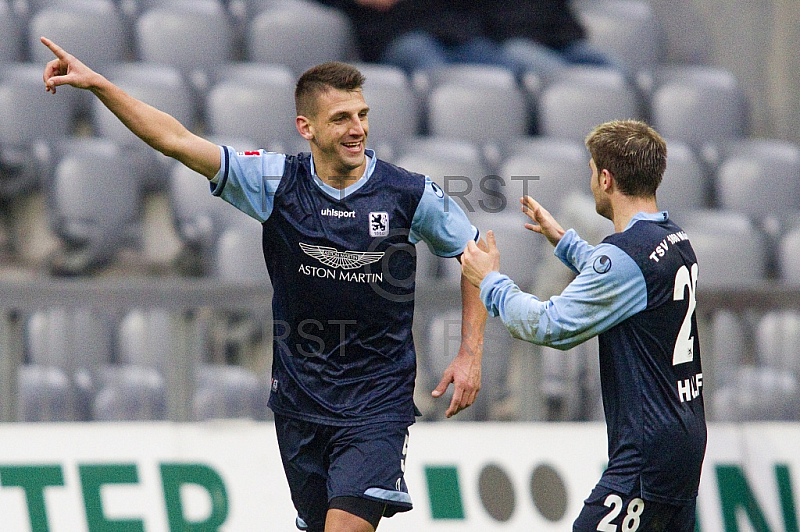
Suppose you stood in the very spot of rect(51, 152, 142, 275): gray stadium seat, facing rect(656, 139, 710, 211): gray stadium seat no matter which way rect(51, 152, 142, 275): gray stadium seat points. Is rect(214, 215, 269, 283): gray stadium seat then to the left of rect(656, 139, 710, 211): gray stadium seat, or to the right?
right

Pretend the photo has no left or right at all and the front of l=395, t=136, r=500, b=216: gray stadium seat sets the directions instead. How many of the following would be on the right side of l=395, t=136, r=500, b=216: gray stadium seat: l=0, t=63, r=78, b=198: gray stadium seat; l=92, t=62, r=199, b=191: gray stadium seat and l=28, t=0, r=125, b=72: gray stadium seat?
3

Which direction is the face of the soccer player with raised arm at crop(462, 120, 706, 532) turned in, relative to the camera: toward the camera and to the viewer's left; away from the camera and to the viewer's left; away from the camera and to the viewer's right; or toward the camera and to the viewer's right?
away from the camera and to the viewer's left

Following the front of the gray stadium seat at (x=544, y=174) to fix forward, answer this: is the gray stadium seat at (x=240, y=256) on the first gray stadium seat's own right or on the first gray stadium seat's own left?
on the first gray stadium seat's own right

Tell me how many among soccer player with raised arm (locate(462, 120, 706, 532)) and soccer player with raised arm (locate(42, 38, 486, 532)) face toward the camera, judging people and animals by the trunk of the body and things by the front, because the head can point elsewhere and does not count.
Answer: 1

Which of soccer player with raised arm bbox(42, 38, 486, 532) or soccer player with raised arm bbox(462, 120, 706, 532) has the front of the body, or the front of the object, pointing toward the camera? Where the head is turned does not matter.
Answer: soccer player with raised arm bbox(42, 38, 486, 532)

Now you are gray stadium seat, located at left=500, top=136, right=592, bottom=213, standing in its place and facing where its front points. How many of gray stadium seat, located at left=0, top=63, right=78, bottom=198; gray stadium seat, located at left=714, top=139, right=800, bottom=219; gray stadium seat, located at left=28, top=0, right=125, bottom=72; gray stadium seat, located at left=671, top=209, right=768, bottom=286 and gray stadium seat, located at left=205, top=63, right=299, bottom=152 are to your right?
3

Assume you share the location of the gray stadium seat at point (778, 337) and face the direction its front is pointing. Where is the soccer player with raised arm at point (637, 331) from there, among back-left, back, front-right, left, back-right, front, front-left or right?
front

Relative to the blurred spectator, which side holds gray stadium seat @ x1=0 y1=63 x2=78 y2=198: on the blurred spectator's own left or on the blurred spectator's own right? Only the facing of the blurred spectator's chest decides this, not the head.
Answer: on the blurred spectator's own right

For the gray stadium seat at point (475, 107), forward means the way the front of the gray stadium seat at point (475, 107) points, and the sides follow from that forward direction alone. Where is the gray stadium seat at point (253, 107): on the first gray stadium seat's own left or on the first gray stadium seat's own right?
on the first gray stadium seat's own right

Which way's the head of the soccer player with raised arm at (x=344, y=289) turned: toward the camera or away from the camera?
toward the camera

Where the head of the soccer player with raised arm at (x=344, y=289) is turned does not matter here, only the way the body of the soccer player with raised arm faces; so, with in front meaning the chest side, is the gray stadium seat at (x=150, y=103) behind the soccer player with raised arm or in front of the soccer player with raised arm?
behind

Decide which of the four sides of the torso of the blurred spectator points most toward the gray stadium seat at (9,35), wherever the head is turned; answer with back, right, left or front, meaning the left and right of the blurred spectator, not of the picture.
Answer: right

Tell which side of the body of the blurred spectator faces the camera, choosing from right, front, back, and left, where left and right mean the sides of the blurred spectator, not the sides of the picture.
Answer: front

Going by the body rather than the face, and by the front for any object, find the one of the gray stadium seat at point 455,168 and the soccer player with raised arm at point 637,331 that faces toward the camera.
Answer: the gray stadium seat

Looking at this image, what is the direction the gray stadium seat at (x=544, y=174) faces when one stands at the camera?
facing the viewer

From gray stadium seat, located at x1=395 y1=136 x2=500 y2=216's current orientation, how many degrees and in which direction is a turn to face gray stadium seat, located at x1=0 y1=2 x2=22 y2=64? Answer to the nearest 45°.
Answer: approximately 90° to its right

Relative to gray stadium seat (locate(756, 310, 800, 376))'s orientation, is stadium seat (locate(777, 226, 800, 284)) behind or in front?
behind
